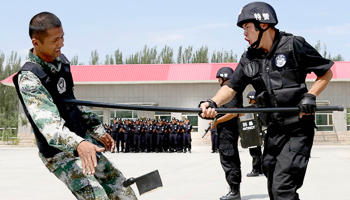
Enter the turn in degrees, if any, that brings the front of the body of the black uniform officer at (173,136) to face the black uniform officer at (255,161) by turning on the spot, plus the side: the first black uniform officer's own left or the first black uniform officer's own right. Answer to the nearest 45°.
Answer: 0° — they already face them

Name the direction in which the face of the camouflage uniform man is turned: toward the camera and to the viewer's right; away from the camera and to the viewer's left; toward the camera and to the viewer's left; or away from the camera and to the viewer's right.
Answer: toward the camera and to the viewer's right

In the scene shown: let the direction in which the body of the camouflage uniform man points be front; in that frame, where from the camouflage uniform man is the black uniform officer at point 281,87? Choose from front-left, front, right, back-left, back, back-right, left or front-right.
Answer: front-left

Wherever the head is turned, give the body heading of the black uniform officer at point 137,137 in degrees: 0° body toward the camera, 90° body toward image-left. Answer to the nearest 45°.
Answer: approximately 0°

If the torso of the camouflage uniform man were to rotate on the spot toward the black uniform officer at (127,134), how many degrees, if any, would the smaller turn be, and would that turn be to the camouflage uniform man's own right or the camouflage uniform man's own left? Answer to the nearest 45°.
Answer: approximately 135° to the camouflage uniform man's own left

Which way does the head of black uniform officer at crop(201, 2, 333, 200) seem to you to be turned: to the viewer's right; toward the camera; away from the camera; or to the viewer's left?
to the viewer's left

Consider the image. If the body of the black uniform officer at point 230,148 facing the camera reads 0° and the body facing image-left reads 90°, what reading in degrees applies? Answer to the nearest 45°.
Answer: approximately 90°
